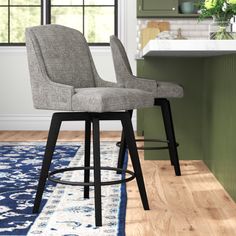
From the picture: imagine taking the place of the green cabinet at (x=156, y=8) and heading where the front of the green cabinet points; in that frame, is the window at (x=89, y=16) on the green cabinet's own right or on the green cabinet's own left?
on the green cabinet's own right

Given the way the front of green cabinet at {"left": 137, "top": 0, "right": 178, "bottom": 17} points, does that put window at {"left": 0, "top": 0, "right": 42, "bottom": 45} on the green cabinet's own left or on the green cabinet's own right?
on the green cabinet's own right

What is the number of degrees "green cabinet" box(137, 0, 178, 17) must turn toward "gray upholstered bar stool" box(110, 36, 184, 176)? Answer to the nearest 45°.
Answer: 0° — it already faces it

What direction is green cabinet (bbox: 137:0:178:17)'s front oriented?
toward the camera

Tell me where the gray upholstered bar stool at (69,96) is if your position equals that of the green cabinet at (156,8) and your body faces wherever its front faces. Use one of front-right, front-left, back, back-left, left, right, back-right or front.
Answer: front

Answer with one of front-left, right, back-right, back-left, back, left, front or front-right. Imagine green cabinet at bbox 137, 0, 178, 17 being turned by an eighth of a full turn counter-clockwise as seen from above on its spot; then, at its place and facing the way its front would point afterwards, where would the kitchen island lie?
front-right

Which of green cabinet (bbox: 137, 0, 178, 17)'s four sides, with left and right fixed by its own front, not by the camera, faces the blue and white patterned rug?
front

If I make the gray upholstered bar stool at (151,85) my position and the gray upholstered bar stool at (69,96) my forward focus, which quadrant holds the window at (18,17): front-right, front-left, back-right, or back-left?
back-right

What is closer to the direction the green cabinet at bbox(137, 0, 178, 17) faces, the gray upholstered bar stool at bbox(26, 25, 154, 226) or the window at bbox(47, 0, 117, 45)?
the gray upholstered bar stool
